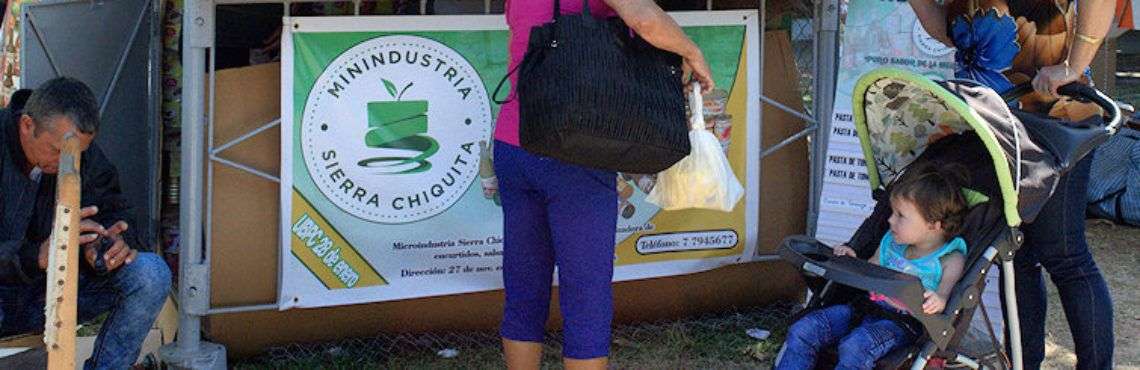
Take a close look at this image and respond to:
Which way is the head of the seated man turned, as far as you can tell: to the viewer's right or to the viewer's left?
to the viewer's right

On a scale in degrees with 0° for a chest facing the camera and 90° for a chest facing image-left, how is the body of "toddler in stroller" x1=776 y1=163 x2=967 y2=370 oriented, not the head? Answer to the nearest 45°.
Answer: approximately 45°

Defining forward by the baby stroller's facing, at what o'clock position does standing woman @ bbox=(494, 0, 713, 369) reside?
The standing woman is roughly at 1 o'clock from the baby stroller.

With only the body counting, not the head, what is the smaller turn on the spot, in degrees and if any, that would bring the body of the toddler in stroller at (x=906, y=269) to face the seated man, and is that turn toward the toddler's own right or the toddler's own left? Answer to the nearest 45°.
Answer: approximately 45° to the toddler's own right

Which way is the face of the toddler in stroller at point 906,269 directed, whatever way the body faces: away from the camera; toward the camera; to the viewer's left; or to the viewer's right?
to the viewer's left

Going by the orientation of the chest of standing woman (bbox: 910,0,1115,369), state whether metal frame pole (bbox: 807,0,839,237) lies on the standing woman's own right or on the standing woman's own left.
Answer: on the standing woman's own right

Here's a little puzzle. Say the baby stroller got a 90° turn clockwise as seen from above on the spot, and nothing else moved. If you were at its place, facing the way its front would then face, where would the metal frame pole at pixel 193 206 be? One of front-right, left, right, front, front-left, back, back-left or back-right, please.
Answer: front-left

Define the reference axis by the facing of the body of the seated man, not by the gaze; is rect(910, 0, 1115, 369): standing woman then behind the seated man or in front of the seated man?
in front

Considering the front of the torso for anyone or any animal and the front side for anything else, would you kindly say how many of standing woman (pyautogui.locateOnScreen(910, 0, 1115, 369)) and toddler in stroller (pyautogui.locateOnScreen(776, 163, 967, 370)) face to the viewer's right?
0
